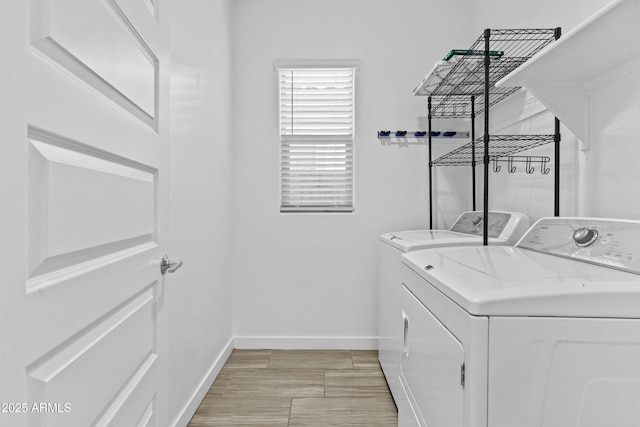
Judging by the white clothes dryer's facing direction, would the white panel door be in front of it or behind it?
in front

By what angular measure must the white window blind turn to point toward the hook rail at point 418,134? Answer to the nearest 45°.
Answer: approximately 90° to its left

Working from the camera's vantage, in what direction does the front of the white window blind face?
facing the viewer

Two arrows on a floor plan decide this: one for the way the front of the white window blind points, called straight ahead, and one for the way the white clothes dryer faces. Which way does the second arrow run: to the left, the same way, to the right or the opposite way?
to the right

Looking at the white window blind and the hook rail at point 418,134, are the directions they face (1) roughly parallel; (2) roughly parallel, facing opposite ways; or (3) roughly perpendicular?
roughly parallel

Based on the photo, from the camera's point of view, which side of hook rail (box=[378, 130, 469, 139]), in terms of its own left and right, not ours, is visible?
front

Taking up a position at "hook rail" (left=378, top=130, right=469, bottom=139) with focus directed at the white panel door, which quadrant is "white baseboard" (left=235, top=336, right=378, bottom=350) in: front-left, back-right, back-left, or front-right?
front-right

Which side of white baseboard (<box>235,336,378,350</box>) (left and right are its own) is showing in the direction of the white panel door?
front

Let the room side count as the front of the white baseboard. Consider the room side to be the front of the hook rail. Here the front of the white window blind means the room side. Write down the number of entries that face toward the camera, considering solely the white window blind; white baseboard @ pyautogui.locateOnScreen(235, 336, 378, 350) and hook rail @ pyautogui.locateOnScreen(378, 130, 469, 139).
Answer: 3

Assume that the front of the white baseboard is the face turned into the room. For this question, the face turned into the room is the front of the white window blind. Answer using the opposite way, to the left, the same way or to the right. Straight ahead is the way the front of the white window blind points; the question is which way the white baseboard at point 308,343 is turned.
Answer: the same way

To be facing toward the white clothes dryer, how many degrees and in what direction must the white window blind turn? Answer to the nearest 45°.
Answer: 0° — it already faces it
